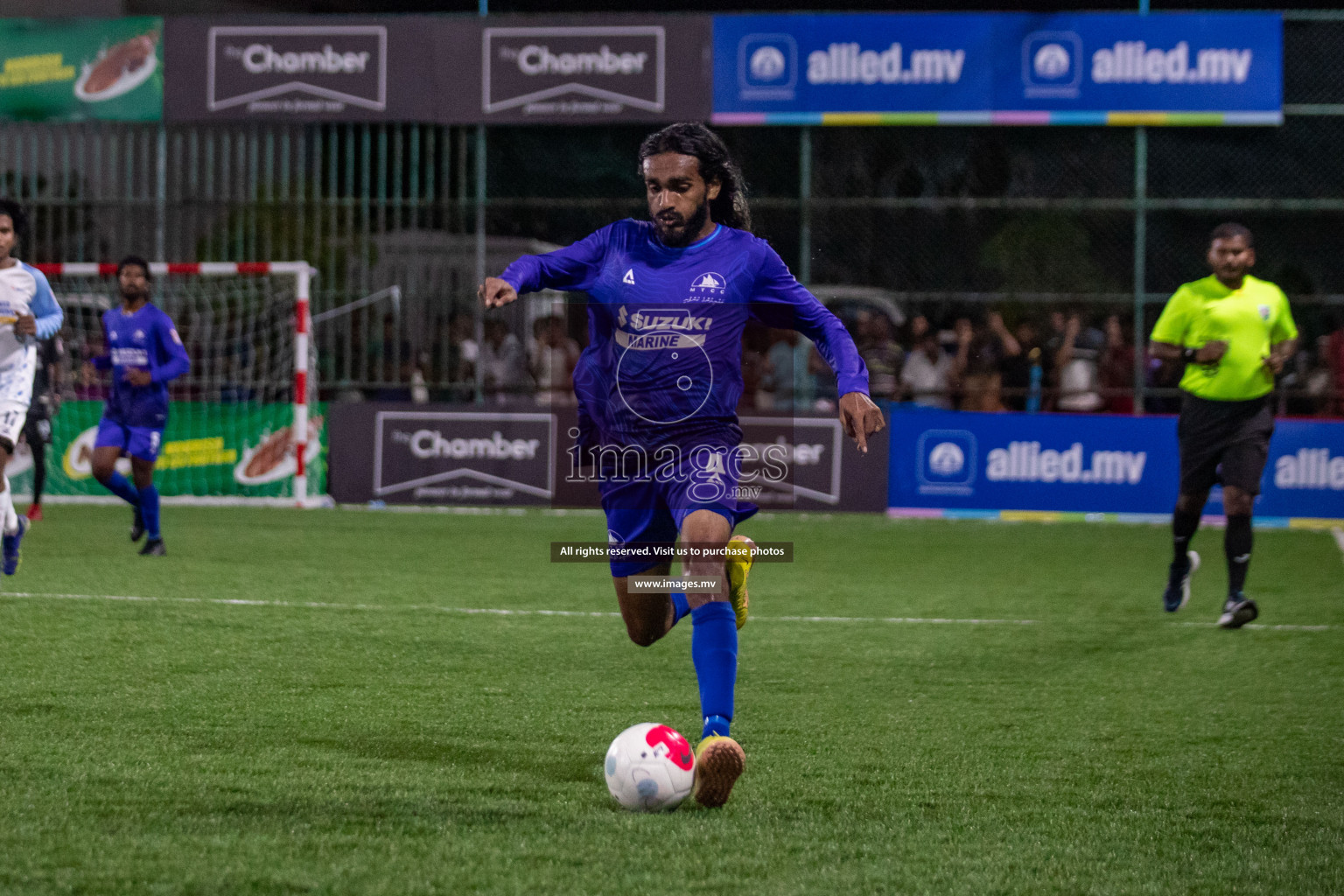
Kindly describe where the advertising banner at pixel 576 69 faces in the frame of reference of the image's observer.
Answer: facing the viewer

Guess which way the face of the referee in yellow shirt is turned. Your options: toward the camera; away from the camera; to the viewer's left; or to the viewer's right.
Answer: toward the camera

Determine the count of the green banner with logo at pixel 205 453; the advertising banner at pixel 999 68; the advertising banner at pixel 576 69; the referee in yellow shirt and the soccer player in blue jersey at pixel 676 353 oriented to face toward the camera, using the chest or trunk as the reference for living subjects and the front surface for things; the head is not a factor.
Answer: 5

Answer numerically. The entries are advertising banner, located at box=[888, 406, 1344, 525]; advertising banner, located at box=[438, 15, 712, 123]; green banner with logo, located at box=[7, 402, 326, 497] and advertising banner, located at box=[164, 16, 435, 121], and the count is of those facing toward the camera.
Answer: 4

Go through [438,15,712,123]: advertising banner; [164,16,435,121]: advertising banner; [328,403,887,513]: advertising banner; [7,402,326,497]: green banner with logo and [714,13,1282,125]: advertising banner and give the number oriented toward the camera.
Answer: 5

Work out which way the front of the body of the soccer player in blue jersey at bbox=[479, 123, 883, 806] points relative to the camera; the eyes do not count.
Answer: toward the camera

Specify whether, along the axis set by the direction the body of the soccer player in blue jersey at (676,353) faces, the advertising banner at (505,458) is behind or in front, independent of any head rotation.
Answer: behind

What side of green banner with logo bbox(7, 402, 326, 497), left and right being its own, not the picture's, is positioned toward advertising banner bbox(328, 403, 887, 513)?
left

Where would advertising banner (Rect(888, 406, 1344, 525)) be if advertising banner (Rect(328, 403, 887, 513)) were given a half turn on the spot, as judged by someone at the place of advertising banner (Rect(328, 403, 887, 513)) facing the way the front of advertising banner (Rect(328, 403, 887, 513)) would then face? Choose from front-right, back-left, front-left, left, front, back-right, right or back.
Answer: right

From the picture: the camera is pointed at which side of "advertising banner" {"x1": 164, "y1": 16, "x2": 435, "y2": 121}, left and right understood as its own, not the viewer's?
front

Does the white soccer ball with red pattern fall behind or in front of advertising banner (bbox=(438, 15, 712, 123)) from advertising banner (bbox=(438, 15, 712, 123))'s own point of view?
in front

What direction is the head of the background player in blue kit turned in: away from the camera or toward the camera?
toward the camera

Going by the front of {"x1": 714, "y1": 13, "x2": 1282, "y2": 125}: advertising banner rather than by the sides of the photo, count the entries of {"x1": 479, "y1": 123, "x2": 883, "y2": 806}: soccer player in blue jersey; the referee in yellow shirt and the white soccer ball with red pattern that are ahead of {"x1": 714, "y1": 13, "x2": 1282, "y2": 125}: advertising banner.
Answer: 3

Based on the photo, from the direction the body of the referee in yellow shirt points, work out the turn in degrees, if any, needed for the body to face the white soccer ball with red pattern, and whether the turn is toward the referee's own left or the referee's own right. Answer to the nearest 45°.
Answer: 0° — they already face it
